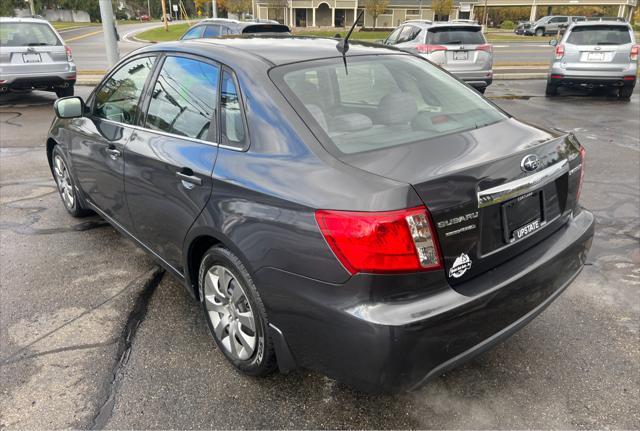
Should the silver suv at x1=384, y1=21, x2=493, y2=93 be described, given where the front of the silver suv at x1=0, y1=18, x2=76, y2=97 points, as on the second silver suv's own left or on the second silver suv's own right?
on the second silver suv's own right

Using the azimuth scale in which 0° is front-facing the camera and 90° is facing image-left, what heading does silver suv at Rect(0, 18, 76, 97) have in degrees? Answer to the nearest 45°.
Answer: approximately 180°

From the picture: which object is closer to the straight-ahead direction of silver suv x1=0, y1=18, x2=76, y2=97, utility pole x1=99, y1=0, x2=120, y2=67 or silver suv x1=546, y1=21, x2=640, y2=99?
the utility pole

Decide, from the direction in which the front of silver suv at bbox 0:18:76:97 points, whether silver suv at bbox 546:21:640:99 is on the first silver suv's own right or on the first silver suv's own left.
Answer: on the first silver suv's own right

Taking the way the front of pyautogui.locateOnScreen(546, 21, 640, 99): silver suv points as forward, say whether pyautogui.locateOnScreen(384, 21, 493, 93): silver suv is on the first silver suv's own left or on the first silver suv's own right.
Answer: on the first silver suv's own left

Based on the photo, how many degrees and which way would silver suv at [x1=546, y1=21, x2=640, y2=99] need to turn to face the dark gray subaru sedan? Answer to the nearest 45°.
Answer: approximately 180°

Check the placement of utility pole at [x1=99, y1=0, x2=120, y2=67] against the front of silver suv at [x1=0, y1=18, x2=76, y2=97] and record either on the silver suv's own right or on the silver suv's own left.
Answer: on the silver suv's own right

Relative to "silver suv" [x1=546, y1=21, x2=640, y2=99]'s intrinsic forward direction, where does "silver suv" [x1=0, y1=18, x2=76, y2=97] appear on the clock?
"silver suv" [x1=0, y1=18, x2=76, y2=97] is roughly at 8 o'clock from "silver suv" [x1=546, y1=21, x2=640, y2=99].

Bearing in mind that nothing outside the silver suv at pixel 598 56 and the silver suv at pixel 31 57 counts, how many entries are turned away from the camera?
2

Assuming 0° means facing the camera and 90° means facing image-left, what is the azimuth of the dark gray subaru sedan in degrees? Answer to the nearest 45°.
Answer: approximately 135°

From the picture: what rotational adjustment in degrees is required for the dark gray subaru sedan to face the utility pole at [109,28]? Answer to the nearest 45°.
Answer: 0° — it already faces it

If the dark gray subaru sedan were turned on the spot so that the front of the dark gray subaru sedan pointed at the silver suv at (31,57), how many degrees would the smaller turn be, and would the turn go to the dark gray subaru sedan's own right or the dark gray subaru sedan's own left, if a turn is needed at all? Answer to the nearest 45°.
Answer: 0° — it already faces it

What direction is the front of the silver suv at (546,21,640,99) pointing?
away from the camera

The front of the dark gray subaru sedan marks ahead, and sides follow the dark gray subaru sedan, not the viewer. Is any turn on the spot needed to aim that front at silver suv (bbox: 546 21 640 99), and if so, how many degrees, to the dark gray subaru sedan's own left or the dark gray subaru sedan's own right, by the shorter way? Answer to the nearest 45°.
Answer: approximately 90° to the dark gray subaru sedan's own right

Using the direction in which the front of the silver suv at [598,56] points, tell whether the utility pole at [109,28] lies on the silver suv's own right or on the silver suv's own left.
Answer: on the silver suv's own left

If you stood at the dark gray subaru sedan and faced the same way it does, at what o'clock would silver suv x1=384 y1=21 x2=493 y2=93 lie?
The silver suv is roughly at 2 o'clock from the dark gray subaru sedan.
